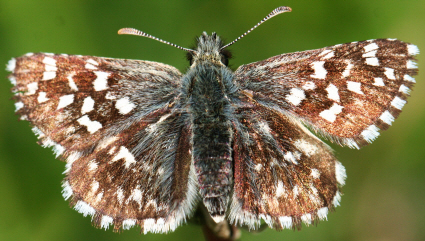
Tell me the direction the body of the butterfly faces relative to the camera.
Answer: away from the camera
